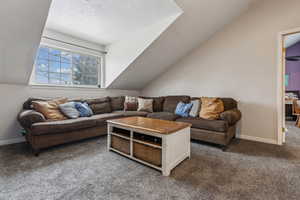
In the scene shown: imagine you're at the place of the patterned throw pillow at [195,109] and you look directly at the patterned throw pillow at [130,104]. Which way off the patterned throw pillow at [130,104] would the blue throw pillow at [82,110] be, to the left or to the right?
left

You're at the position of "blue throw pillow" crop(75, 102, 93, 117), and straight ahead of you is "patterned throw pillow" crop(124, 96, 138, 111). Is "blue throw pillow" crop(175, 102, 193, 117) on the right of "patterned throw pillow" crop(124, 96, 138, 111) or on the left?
right
